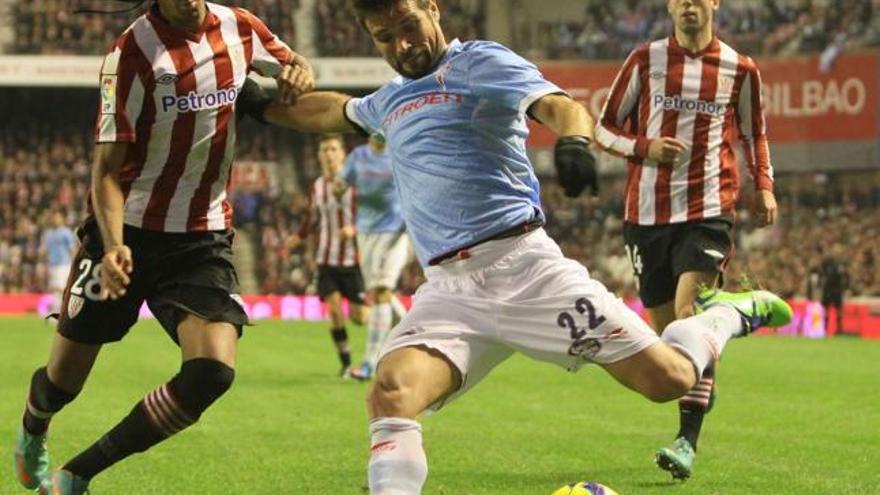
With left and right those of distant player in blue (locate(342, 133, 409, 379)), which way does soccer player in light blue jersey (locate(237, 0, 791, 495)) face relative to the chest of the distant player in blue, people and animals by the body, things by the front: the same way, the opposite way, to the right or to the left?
the same way

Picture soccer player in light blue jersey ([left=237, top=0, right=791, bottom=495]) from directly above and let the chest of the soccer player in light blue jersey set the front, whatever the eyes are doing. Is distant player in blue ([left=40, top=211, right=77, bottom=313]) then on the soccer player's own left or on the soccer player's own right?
on the soccer player's own right

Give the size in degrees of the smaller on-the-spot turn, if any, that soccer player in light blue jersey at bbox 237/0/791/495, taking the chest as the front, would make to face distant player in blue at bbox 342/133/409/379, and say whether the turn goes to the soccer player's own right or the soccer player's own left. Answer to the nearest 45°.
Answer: approximately 135° to the soccer player's own right

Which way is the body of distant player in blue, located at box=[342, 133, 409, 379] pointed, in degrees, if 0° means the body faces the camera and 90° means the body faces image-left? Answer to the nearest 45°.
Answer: approximately 45°

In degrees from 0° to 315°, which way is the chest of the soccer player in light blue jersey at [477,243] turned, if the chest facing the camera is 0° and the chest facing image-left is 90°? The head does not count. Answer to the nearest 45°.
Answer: approximately 45°
